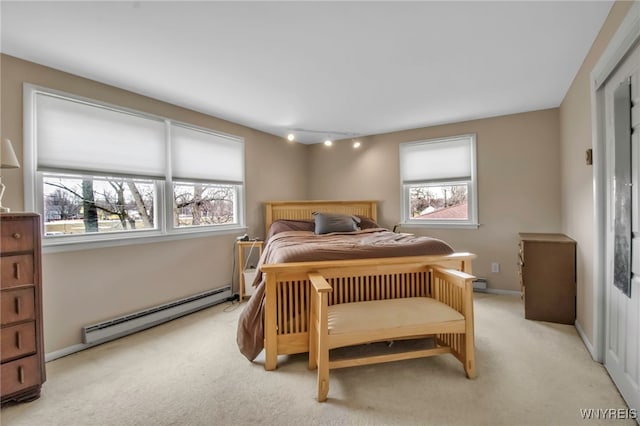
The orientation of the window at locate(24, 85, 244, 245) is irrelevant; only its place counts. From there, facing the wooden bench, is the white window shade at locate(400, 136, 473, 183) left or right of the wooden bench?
left

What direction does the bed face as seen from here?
toward the camera

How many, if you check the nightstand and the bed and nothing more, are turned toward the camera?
2

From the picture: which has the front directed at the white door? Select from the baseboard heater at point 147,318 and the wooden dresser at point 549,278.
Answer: the baseboard heater

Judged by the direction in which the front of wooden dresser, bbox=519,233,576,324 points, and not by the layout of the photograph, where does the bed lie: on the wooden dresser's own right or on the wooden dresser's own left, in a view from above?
on the wooden dresser's own left

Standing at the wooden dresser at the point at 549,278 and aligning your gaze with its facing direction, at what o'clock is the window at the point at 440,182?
The window is roughly at 1 o'clock from the wooden dresser.

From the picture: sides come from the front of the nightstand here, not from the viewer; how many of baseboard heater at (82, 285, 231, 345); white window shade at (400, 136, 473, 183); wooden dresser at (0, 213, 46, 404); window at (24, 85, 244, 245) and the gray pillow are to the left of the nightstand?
2

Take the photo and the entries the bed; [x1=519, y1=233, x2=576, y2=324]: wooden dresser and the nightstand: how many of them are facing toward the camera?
2

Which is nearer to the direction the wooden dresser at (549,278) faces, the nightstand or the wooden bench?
the nightstand

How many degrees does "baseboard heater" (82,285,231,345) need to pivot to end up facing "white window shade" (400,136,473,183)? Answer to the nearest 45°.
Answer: approximately 45° to its left

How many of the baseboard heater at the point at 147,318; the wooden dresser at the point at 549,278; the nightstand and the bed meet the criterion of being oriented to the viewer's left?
1

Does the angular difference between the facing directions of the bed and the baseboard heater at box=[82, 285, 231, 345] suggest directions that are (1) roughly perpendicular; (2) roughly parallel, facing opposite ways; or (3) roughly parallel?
roughly perpendicular

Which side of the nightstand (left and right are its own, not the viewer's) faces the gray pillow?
left

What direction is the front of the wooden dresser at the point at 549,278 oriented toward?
to the viewer's left

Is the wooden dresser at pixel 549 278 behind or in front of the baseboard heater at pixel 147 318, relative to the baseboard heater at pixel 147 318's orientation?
in front
